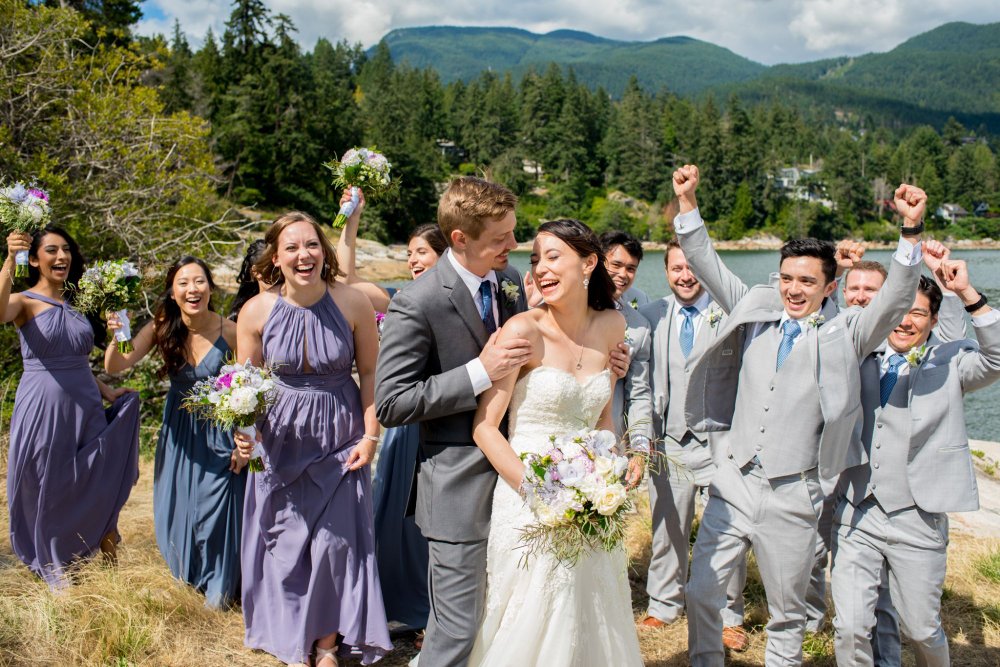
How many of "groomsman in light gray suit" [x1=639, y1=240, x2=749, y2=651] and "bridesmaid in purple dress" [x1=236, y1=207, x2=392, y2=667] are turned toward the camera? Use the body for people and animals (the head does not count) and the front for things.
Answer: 2

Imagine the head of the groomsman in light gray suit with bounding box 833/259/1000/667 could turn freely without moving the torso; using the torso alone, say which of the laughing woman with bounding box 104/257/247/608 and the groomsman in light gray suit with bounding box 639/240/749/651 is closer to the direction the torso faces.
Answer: the laughing woman

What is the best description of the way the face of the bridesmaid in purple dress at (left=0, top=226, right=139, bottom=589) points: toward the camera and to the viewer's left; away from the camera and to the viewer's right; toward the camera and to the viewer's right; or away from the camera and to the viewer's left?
toward the camera and to the viewer's right

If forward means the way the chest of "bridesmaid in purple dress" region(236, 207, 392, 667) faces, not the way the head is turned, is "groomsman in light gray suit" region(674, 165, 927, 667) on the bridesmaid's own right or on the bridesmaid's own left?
on the bridesmaid's own left

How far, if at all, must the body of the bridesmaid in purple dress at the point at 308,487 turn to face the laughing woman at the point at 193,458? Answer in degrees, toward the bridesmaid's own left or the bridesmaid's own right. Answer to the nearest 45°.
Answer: approximately 135° to the bridesmaid's own right

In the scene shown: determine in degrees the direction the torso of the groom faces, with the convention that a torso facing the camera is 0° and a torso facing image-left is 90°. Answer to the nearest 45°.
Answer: approximately 315°

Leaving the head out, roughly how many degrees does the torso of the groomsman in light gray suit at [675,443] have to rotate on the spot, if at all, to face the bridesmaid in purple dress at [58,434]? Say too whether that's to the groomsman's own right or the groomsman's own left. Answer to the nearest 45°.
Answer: approximately 90° to the groomsman's own right
